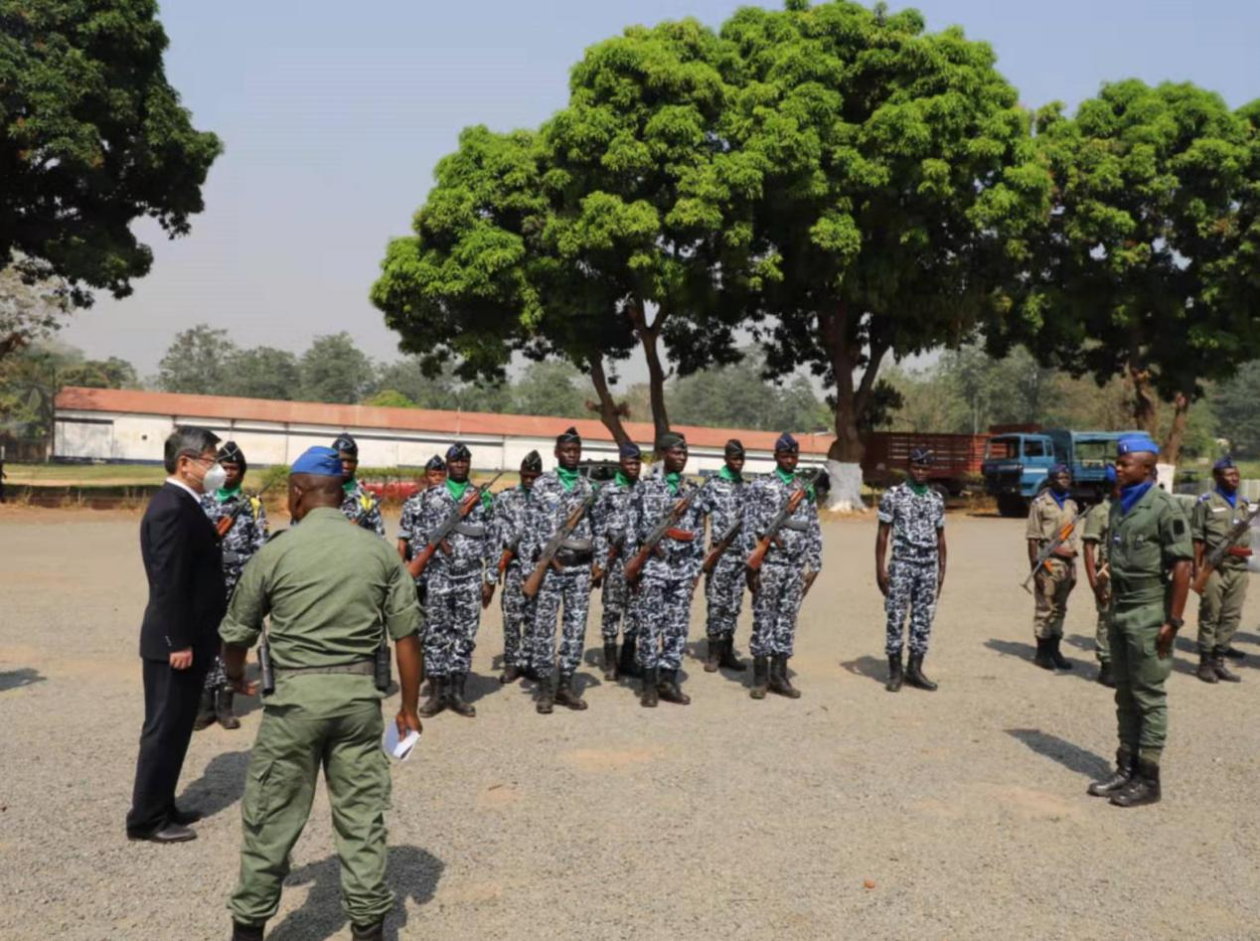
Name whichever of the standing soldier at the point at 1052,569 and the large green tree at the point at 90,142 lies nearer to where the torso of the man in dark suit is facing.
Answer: the standing soldier

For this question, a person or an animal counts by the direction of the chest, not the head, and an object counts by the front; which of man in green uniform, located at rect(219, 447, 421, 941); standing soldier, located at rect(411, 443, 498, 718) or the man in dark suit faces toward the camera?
the standing soldier

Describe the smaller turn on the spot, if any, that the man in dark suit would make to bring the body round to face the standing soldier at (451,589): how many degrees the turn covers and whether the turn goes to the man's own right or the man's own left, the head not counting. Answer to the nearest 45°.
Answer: approximately 45° to the man's own left

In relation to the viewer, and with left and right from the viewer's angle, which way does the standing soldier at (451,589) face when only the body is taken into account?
facing the viewer

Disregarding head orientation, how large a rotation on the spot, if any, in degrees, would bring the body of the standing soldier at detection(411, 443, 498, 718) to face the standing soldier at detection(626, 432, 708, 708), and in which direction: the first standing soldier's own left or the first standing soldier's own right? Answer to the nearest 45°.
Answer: approximately 90° to the first standing soldier's own left

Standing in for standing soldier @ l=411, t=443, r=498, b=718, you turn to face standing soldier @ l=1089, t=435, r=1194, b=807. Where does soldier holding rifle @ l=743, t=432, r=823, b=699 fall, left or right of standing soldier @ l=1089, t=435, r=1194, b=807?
left

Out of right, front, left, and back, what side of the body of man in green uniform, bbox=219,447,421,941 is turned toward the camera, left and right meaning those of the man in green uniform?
back

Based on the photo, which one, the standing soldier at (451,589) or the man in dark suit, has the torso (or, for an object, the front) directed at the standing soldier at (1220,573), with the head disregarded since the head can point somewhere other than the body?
the man in dark suit

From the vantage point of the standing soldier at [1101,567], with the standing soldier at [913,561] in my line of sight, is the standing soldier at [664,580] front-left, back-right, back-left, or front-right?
front-left

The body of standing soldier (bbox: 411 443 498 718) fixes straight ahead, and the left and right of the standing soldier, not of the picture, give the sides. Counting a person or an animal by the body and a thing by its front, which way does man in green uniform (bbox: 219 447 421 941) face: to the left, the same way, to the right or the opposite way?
the opposite way

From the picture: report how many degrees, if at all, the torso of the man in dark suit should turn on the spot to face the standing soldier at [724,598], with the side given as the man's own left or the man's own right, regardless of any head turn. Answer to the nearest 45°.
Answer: approximately 45° to the man's own left

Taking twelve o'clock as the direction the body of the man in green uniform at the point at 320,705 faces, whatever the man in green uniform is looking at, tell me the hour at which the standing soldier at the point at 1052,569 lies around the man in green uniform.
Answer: The standing soldier is roughly at 2 o'clock from the man in green uniform.

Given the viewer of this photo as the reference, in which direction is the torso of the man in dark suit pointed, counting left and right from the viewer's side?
facing to the right of the viewer

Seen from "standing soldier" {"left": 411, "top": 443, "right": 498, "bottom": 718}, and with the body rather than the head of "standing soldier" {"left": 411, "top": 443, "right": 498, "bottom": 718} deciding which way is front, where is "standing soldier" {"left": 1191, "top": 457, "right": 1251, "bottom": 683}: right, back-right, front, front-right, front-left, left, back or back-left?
left

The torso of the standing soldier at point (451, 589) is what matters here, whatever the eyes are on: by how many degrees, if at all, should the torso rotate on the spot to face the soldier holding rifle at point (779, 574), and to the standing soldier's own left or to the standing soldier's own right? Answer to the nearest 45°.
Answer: approximately 90° to the standing soldier's own left
